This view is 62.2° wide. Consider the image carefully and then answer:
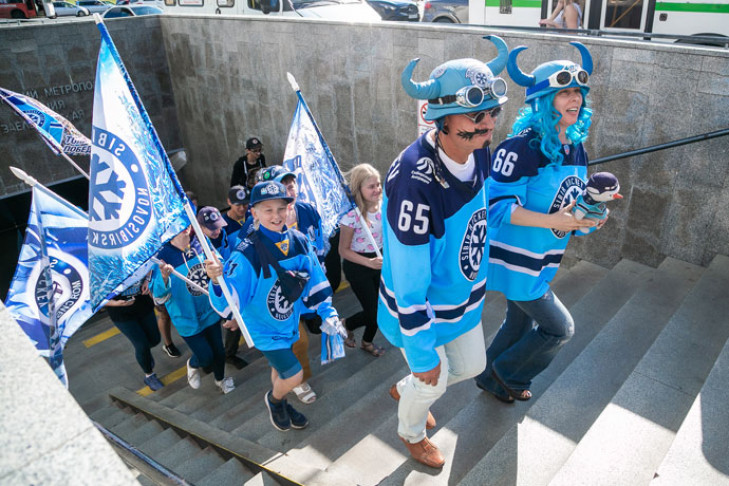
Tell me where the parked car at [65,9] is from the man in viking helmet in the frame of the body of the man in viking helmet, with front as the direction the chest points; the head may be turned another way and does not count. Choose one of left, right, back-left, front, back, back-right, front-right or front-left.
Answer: back

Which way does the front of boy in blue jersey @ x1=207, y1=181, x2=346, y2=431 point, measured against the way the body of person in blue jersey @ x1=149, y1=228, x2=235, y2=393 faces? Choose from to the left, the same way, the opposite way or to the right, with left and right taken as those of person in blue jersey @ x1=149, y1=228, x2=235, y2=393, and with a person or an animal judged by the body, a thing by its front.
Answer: the same way

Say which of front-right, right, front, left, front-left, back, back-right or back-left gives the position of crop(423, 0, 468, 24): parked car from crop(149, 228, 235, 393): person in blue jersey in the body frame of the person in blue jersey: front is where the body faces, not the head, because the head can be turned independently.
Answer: left

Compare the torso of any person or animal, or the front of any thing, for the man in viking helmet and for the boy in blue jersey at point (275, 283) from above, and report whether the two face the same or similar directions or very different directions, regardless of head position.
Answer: same or similar directions

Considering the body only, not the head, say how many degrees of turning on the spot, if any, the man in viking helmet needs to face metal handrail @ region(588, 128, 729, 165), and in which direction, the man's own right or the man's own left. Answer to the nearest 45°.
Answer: approximately 90° to the man's own left

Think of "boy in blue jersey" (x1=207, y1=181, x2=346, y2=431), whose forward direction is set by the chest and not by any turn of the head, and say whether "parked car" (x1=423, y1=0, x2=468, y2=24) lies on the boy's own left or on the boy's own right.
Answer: on the boy's own left

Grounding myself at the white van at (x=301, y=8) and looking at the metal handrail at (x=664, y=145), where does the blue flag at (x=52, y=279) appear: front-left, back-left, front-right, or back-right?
front-right

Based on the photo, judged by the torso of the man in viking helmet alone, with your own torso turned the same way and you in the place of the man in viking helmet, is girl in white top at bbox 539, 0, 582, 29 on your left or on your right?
on your left

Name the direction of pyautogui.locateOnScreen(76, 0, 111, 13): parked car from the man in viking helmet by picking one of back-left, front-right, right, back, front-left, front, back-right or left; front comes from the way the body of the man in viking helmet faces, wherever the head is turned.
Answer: back

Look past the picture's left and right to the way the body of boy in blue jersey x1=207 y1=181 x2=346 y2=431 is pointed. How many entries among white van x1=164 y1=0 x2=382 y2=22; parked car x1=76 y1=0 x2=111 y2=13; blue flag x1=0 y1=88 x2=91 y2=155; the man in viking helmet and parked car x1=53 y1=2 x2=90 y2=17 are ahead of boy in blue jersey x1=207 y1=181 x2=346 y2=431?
1

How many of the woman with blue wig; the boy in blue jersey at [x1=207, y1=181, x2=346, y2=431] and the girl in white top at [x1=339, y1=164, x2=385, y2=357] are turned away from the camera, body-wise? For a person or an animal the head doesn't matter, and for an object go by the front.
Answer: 0

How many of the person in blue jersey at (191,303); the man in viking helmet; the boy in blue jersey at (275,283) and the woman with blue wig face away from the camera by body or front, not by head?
0

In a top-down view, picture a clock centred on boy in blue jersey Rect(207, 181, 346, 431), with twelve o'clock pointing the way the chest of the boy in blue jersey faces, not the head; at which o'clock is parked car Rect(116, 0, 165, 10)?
The parked car is roughly at 7 o'clock from the boy in blue jersey.

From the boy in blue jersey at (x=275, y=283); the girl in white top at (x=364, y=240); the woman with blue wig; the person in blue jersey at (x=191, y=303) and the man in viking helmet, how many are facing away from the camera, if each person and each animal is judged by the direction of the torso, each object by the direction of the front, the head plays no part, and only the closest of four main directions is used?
0

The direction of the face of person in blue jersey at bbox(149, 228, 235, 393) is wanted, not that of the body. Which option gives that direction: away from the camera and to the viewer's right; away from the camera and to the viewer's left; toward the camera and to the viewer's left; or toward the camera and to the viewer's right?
toward the camera and to the viewer's right

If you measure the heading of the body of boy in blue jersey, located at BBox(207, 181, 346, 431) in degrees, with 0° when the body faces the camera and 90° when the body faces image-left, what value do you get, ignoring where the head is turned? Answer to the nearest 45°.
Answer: approximately 315°
